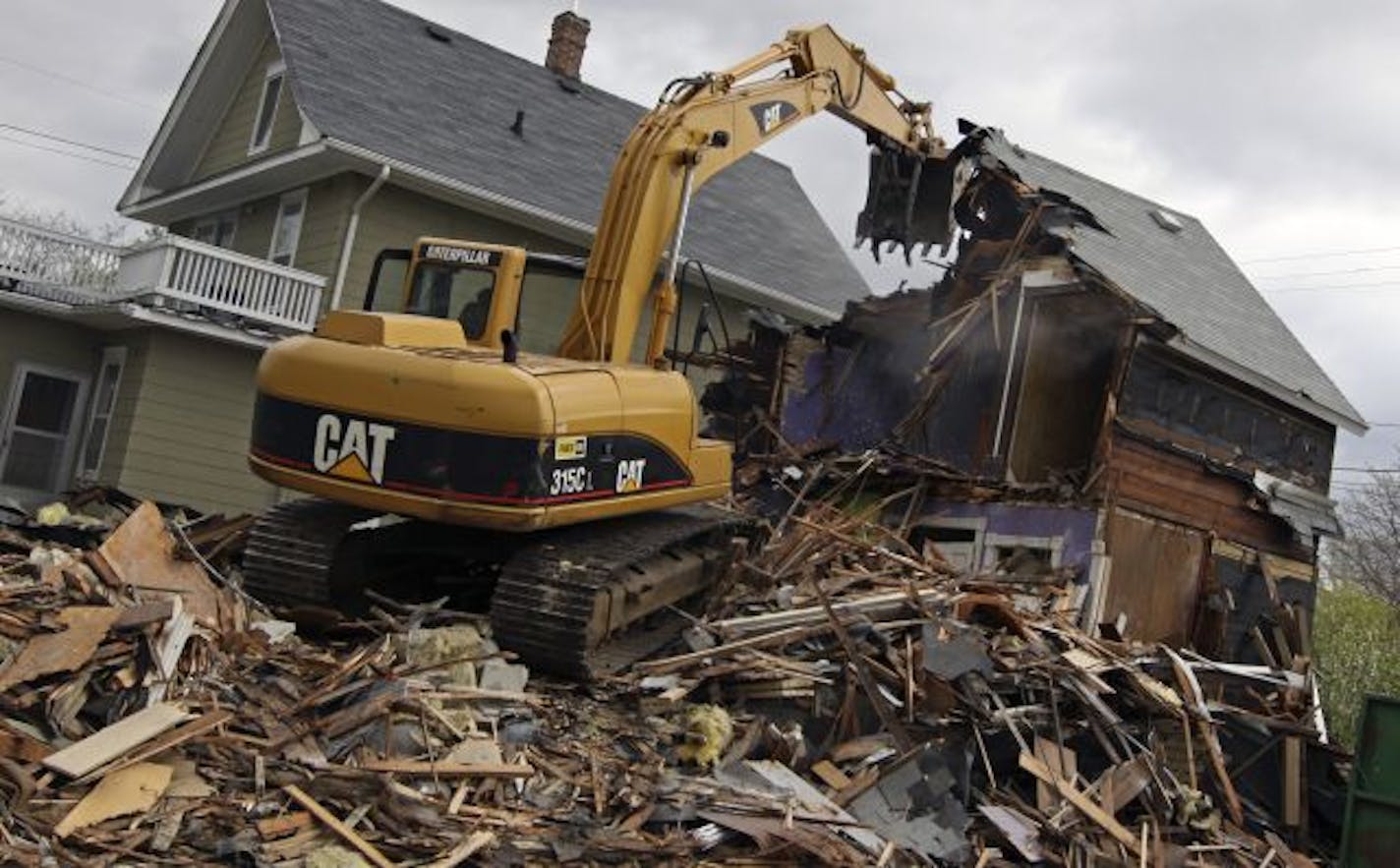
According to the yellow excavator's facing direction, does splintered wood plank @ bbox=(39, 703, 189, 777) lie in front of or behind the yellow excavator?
behind

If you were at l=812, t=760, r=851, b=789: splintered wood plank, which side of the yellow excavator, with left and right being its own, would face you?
right

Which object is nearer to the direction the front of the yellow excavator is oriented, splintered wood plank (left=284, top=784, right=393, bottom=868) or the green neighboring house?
the green neighboring house

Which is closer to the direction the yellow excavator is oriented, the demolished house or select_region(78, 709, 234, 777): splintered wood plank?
the demolished house

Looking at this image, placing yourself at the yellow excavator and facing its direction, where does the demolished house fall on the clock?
The demolished house is roughly at 12 o'clock from the yellow excavator.

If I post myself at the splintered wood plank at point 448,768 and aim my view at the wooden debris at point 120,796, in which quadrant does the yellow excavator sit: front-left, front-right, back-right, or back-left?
back-right

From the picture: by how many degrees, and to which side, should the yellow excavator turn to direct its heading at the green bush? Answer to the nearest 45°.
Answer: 0° — it already faces it

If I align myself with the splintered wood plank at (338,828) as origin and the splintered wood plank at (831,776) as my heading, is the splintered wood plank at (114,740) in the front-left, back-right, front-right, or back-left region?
back-left

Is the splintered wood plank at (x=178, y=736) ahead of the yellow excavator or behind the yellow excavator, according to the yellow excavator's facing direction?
behind

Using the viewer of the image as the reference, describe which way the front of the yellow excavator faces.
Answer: facing away from the viewer and to the right of the viewer

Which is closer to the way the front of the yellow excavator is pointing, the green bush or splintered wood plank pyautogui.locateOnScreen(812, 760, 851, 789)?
the green bush

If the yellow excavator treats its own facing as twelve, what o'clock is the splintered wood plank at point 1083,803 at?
The splintered wood plank is roughly at 4 o'clock from the yellow excavator.
